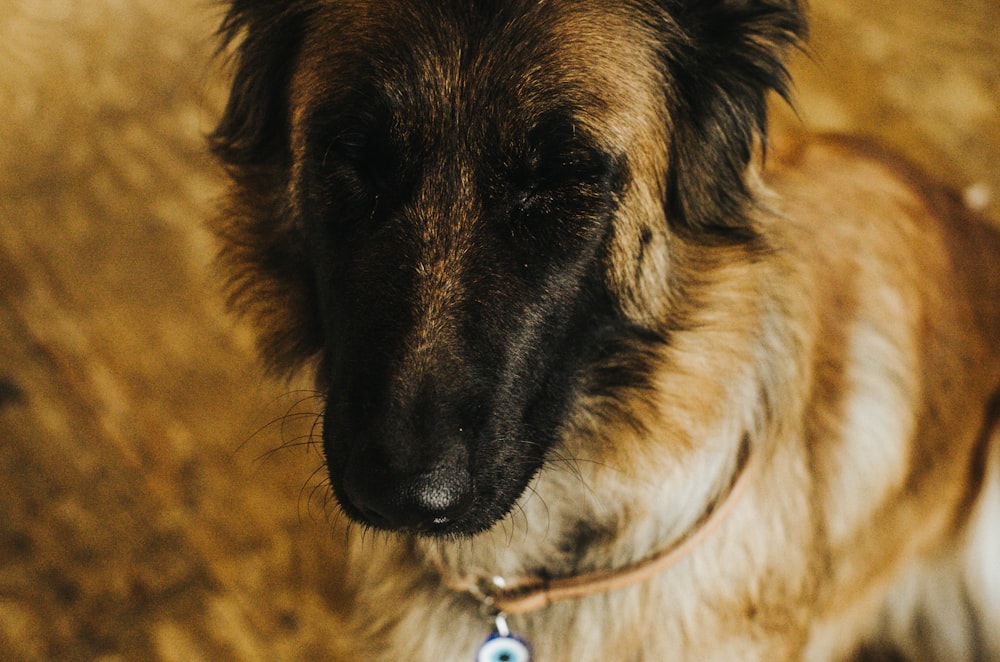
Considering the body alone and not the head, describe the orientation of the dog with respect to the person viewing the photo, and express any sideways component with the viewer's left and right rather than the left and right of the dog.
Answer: facing the viewer and to the left of the viewer
